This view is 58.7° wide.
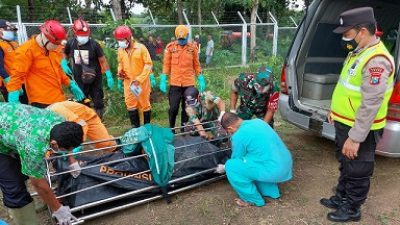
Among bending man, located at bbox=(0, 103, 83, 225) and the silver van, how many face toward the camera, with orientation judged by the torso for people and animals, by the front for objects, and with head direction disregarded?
0

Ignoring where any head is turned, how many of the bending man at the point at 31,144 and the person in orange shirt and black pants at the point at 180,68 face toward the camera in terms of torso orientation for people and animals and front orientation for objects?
1

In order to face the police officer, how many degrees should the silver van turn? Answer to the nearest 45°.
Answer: approximately 135° to its right

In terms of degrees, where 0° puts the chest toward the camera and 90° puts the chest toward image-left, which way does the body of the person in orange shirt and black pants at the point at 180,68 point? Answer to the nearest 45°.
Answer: approximately 0°

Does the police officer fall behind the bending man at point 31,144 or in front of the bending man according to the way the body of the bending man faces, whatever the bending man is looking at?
in front

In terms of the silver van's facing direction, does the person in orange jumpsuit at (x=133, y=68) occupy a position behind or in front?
behind

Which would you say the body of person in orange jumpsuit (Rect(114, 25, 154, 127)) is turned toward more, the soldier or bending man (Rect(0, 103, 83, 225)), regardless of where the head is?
the bending man

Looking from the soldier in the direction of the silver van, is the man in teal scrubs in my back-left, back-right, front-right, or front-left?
back-right

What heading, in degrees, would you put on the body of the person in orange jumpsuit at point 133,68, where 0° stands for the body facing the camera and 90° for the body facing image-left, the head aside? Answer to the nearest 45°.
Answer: approximately 45°

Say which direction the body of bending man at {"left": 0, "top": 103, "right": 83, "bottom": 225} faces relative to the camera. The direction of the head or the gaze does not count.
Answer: to the viewer's right
